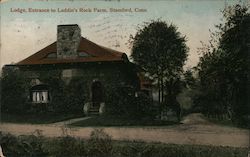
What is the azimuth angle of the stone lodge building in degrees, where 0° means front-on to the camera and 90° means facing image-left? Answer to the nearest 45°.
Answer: approximately 0°

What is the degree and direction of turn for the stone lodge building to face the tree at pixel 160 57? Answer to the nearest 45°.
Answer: approximately 90° to its left

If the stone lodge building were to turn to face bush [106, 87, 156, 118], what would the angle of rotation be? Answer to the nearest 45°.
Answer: approximately 90° to its left

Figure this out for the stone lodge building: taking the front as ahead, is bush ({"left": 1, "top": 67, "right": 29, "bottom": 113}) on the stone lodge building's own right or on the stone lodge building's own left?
on the stone lodge building's own right
